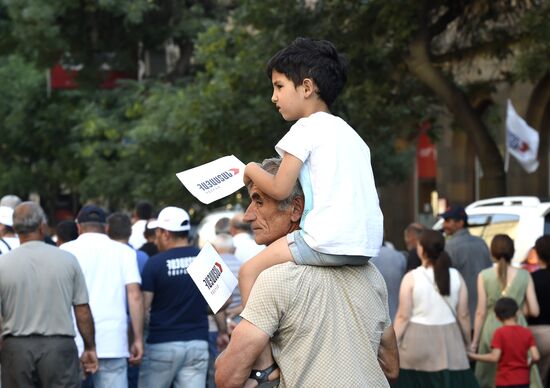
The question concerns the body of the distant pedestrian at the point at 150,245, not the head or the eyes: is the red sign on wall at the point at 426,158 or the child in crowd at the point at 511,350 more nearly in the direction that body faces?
the red sign on wall

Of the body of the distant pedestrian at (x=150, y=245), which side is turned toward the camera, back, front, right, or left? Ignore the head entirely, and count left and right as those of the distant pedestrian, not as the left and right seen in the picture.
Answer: back

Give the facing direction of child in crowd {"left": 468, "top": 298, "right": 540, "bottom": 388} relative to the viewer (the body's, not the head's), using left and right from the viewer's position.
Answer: facing away from the viewer

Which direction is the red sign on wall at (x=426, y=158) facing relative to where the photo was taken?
toward the camera

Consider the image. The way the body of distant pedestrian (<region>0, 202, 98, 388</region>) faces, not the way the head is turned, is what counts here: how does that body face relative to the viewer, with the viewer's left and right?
facing away from the viewer

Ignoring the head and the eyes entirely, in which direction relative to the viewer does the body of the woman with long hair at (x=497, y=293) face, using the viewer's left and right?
facing away from the viewer

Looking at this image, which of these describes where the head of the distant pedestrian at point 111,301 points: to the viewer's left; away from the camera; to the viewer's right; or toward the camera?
away from the camera

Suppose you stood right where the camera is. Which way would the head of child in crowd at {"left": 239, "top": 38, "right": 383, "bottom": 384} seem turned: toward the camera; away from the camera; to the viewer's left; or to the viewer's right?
to the viewer's left

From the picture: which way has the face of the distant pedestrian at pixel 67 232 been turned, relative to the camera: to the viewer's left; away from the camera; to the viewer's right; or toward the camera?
away from the camera

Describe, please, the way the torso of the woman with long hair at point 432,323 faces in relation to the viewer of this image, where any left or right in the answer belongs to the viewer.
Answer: facing away from the viewer

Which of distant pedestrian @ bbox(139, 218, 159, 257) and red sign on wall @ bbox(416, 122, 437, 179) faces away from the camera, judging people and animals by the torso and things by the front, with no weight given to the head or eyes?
the distant pedestrian
